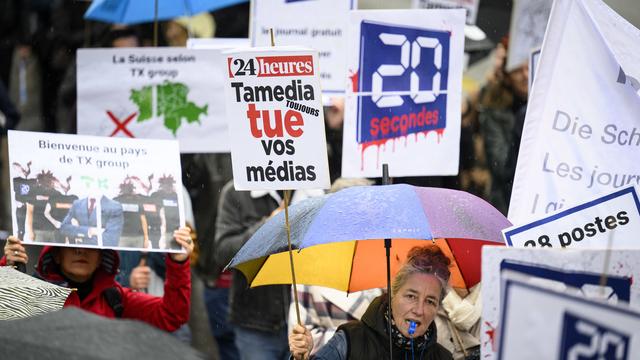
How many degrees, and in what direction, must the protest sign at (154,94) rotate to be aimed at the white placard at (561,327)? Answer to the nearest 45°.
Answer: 0° — it already faces it

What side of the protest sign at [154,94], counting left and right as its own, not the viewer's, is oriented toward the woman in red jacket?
front

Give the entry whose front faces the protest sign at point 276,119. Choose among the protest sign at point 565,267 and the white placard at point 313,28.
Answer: the white placard

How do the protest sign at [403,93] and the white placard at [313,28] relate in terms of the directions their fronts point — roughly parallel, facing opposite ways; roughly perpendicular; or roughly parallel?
roughly parallel

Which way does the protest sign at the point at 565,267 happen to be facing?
toward the camera

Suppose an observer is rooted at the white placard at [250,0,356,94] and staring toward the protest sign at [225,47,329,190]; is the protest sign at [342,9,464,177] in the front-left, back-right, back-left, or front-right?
front-left

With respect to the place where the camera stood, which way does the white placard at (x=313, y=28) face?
facing the viewer

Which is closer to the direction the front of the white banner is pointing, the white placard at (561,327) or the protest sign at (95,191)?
the white placard

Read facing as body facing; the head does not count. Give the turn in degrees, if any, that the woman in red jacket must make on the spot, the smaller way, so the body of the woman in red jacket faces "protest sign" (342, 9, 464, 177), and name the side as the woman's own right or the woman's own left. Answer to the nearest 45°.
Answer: approximately 90° to the woman's own left

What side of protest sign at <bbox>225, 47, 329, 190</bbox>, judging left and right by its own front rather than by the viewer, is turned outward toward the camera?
front

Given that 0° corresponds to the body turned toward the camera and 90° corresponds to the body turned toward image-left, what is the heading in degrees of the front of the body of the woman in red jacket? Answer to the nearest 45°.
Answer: approximately 0°

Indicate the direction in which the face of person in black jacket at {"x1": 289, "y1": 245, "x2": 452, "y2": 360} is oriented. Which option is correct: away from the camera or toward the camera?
toward the camera

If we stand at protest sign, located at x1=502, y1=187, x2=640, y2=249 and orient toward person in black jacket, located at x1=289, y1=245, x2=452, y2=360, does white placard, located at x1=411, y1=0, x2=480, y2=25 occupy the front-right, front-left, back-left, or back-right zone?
front-right

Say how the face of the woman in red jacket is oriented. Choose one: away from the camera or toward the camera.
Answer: toward the camera

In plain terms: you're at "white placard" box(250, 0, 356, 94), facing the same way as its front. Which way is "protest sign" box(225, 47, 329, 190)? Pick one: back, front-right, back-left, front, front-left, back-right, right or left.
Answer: front
